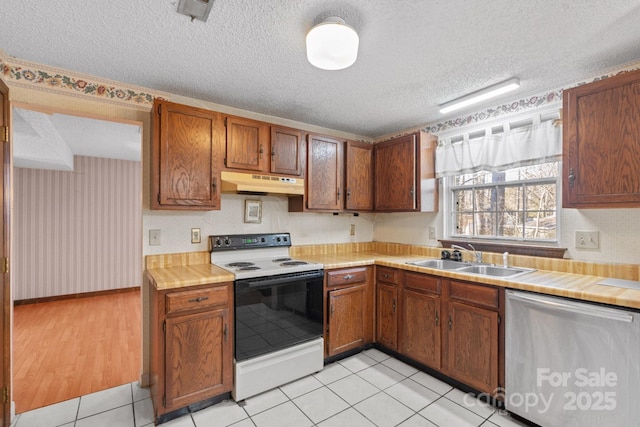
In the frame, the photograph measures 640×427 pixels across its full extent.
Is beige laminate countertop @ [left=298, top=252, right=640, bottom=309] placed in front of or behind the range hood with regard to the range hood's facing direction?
in front

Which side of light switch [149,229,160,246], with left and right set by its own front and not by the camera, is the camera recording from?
front

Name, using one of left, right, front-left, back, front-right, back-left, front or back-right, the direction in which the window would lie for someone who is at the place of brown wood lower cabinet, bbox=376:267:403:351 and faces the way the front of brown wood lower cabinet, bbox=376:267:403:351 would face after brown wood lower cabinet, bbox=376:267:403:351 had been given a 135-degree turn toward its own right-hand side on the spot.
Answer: right

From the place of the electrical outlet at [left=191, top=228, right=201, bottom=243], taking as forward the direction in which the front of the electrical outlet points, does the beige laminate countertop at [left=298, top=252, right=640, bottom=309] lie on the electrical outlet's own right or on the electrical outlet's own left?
on the electrical outlet's own left

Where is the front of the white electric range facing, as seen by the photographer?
facing the viewer and to the right of the viewer

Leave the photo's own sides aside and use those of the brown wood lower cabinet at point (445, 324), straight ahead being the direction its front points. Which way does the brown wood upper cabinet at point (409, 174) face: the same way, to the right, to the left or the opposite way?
the same way

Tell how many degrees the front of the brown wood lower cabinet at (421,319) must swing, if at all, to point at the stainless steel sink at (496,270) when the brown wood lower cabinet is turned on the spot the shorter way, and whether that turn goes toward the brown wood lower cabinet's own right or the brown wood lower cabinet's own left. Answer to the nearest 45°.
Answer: approximately 135° to the brown wood lower cabinet's own left

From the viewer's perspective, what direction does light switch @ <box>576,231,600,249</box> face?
toward the camera

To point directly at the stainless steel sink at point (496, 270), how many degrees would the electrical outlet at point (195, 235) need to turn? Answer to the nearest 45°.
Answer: approximately 45° to its left

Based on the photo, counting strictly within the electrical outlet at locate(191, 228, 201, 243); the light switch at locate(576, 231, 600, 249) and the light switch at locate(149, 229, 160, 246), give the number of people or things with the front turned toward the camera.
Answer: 3

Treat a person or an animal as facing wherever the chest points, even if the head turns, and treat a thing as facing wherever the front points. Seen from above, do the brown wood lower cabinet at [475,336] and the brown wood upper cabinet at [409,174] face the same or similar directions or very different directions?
same or similar directions
